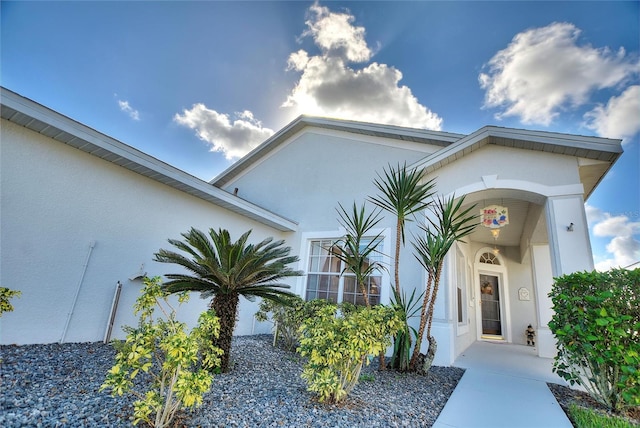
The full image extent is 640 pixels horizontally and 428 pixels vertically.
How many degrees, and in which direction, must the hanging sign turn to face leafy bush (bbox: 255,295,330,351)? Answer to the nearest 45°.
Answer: approximately 45° to its right

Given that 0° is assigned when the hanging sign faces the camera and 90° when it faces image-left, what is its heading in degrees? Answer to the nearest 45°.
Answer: approximately 0°

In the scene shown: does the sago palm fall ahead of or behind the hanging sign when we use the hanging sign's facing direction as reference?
ahead

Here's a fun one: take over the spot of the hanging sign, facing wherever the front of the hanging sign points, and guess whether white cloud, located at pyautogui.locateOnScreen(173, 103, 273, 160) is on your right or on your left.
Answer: on your right

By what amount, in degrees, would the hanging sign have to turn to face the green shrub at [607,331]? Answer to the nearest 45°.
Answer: approximately 45° to its left

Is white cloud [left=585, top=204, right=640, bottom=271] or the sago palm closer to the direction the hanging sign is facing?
the sago palm

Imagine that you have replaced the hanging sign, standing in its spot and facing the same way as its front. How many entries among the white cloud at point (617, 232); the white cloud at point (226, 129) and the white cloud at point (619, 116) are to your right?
1

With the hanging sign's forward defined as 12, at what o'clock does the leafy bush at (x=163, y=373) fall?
The leafy bush is roughly at 1 o'clock from the hanging sign.

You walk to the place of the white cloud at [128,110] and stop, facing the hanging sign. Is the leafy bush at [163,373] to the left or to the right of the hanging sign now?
right

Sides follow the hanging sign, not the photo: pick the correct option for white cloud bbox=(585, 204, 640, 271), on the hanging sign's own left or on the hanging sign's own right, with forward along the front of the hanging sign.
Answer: on the hanging sign's own left
